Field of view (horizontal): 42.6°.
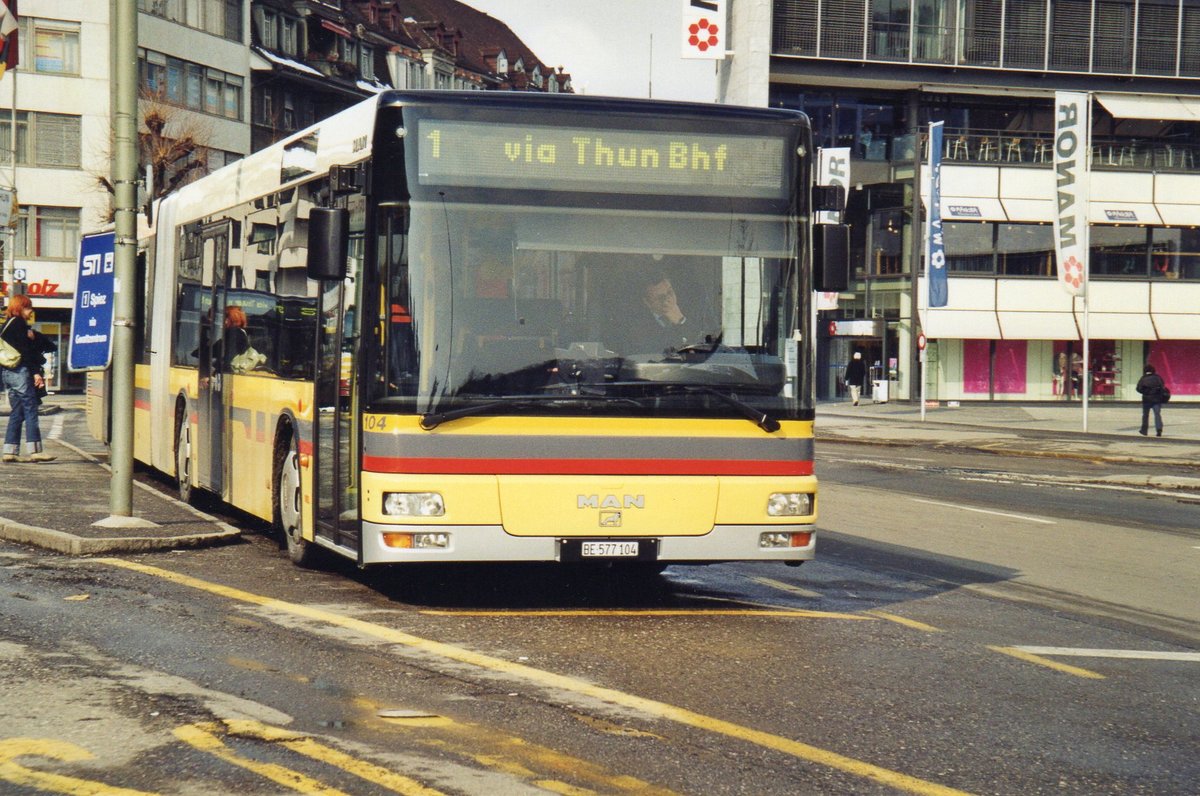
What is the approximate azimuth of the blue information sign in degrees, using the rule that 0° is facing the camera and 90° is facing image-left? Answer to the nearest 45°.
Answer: approximately 0°

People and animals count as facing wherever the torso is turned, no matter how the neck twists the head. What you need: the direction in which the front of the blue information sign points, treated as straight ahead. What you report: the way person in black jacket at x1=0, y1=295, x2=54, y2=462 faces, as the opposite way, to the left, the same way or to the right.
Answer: to the left

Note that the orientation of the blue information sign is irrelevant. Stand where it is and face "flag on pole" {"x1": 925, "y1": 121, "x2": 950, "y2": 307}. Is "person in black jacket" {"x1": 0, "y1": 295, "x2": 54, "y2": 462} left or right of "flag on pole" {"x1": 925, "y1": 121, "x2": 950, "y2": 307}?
left

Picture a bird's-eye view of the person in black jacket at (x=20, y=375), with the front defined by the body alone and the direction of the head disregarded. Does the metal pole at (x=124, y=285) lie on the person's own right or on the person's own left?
on the person's own right

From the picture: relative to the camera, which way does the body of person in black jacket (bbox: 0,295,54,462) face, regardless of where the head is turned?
to the viewer's right

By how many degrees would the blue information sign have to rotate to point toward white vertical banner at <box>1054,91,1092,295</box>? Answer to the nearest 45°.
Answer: approximately 135° to its left

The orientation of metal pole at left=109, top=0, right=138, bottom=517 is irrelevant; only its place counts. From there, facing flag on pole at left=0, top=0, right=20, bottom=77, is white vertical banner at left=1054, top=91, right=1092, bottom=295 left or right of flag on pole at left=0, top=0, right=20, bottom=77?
right

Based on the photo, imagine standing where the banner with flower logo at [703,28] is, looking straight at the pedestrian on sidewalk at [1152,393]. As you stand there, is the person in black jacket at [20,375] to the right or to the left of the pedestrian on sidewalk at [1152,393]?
right

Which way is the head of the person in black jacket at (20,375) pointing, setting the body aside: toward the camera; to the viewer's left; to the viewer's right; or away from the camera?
to the viewer's right
